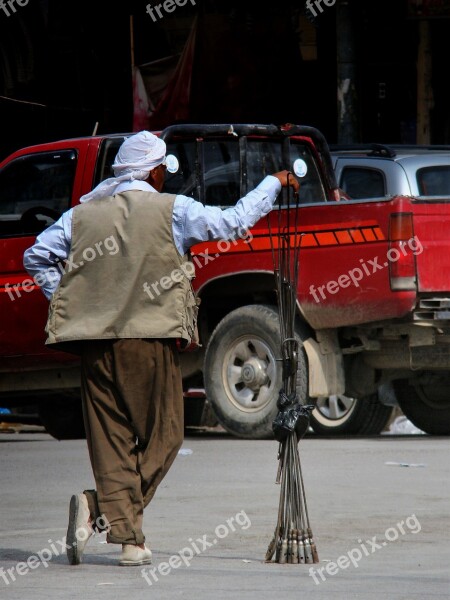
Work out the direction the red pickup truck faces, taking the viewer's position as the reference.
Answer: facing away from the viewer and to the left of the viewer

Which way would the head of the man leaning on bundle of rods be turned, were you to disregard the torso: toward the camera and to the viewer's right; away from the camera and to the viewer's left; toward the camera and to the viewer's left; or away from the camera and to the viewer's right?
away from the camera and to the viewer's right

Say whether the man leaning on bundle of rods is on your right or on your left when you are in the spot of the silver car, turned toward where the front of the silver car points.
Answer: on your left

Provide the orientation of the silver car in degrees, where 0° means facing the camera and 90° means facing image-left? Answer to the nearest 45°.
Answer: approximately 135°

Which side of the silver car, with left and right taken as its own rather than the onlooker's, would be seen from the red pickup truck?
left

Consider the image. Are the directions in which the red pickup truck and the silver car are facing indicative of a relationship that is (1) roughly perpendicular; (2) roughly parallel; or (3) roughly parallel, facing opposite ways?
roughly parallel

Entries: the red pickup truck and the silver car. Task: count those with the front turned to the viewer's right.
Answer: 0
